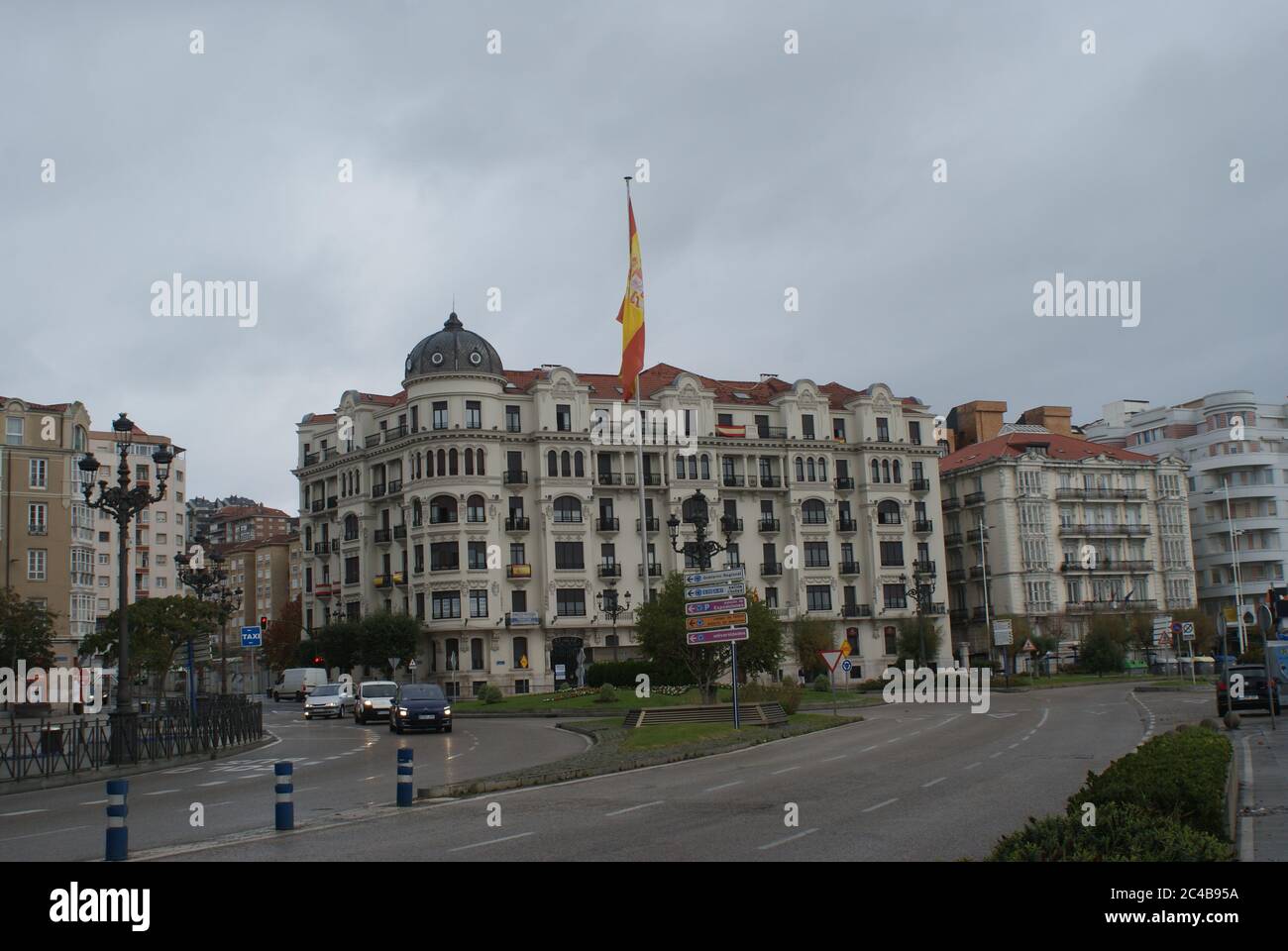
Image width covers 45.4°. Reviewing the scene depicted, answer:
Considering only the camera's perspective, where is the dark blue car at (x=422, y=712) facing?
facing the viewer

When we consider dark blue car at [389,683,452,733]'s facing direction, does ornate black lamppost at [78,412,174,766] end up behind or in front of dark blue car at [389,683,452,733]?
in front

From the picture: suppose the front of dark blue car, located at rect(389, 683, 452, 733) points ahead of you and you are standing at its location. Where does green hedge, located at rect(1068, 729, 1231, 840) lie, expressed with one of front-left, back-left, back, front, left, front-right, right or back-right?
front

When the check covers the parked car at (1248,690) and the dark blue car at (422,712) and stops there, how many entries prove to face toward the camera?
1

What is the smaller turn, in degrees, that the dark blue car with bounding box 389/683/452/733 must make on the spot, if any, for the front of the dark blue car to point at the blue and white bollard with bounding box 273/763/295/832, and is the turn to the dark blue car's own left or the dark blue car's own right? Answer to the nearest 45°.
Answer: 0° — it already faces it

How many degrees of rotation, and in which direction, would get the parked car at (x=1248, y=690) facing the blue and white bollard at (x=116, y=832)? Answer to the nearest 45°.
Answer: approximately 180°

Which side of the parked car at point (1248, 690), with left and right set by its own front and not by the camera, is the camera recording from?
back

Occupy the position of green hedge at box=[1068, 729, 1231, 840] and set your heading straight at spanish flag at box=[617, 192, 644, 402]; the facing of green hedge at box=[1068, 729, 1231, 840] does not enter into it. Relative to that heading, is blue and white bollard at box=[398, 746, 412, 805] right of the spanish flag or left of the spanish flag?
left

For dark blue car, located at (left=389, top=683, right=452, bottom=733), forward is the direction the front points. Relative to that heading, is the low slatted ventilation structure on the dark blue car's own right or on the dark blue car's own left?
on the dark blue car's own left

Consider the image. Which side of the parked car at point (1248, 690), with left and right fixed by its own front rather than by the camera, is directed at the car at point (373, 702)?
left

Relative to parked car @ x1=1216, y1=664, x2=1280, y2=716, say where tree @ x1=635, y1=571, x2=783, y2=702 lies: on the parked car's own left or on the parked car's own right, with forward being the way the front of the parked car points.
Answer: on the parked car's own left

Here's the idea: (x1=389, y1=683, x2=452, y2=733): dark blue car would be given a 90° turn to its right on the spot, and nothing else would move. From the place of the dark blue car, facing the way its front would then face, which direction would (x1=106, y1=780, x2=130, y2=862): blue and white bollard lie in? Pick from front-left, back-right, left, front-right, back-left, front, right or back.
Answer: left
